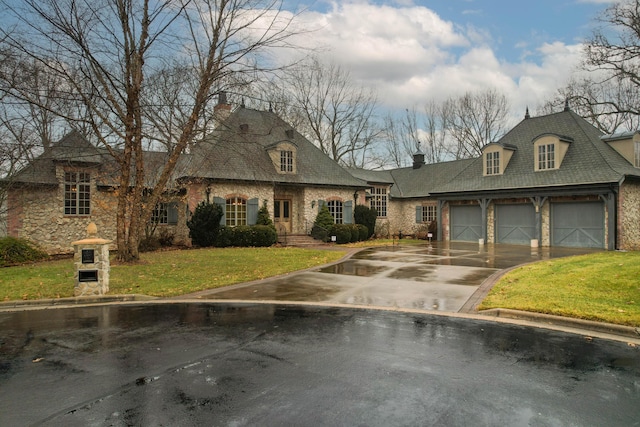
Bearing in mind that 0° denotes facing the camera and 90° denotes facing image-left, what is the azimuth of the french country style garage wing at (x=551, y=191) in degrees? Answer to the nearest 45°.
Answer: approximately 45°

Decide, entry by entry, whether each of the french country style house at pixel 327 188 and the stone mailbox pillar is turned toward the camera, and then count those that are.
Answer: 2

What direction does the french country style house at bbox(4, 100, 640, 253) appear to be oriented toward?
toward the camera

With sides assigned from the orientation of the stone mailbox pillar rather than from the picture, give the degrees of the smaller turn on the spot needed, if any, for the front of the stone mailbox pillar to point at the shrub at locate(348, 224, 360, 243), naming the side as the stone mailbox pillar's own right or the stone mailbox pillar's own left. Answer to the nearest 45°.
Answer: approximately 135° to the stone mailbox pillar's own left

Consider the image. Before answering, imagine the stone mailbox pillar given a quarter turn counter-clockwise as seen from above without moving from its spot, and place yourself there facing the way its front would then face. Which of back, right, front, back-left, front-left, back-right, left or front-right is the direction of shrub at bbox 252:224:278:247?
front-left

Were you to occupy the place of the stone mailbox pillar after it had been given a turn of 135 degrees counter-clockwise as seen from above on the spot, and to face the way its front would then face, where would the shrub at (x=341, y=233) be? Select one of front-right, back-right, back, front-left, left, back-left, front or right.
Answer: front

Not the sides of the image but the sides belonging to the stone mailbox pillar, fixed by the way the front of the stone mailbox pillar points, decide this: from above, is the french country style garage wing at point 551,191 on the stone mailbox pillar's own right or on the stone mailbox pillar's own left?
on the stone mailbox pillar's own left

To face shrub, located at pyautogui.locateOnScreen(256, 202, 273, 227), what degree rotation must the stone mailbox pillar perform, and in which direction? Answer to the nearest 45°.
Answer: approximately 135° to its left

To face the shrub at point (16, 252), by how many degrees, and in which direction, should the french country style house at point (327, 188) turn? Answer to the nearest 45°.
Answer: approximately 45° to its right

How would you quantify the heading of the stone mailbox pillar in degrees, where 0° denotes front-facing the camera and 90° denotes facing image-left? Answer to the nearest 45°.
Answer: approximately 0°

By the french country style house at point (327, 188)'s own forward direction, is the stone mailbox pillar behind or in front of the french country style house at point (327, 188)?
in front
